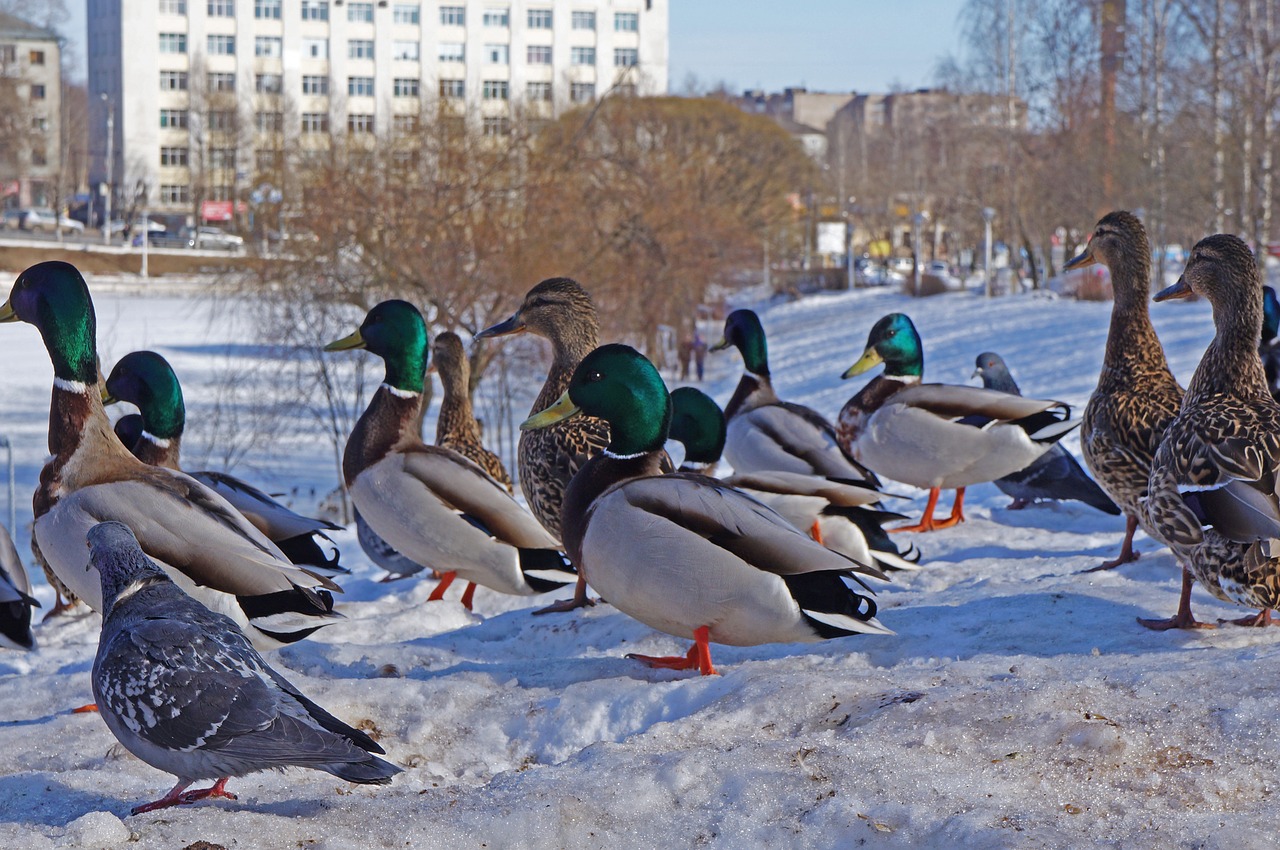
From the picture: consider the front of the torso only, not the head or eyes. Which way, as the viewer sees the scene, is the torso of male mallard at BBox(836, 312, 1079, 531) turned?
to the viewer's left

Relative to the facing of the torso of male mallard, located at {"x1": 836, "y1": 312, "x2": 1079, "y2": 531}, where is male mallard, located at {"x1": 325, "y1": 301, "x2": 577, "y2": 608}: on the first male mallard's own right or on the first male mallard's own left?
on the first male mallard's own left

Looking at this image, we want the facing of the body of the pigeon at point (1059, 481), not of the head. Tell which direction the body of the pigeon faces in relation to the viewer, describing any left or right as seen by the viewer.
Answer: facing to the left of the viewer

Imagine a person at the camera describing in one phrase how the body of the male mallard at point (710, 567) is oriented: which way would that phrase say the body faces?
to the viewer's left

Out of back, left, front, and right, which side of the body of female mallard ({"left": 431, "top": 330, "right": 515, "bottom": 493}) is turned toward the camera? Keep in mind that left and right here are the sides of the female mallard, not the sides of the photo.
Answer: left

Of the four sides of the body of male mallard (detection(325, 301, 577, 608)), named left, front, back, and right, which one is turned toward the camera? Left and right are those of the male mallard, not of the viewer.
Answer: left

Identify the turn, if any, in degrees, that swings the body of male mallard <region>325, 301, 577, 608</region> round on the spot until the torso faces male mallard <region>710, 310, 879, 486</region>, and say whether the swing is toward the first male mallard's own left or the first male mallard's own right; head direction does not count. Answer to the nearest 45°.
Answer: approximately 135° to the first male mallard's own right

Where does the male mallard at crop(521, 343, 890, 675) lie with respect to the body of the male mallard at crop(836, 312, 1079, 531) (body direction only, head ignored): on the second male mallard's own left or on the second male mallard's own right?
on the second male mallard's own left

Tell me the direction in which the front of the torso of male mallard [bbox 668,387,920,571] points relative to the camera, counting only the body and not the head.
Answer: to the viewer's left
